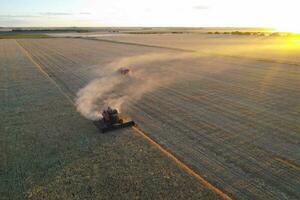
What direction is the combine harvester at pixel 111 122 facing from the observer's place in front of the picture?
facing the viewer and to the right of the viewer
